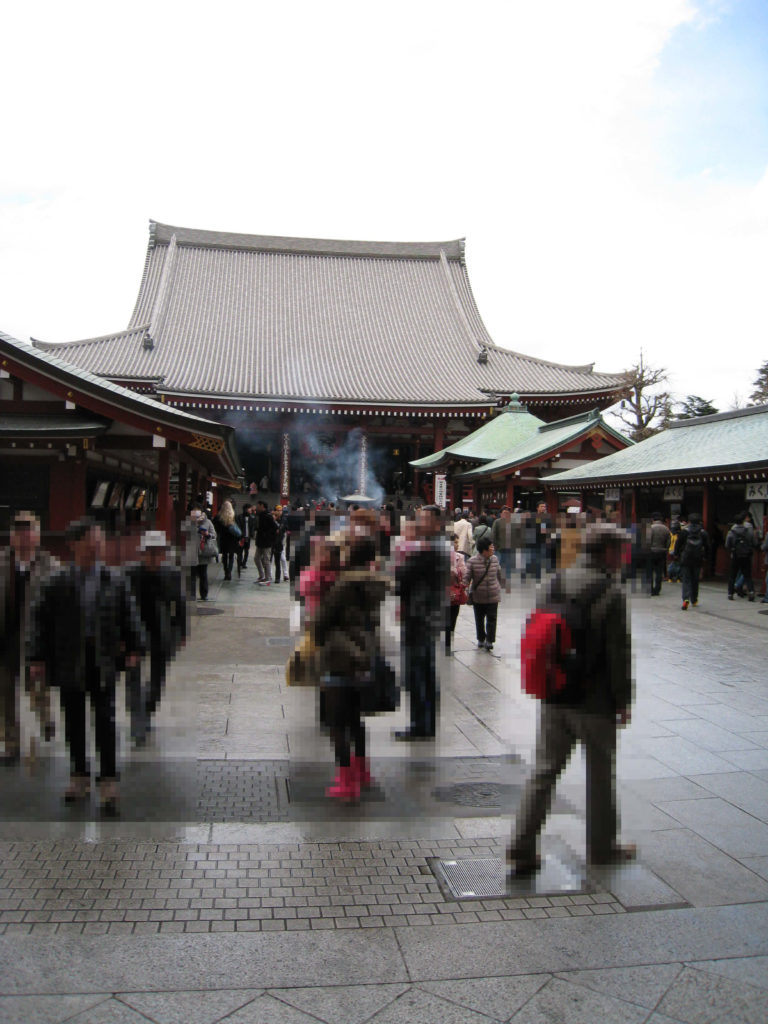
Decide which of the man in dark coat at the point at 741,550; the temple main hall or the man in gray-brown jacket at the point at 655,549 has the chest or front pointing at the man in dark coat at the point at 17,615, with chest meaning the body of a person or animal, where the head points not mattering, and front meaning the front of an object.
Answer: the temple main hall

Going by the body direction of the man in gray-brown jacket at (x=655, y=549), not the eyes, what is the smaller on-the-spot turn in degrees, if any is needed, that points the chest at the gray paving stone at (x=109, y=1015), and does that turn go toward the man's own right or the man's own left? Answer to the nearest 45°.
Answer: approximately 180°

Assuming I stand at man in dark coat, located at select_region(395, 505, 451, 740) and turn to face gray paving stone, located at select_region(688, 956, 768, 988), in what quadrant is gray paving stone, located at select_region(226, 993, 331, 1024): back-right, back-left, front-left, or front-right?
front-right

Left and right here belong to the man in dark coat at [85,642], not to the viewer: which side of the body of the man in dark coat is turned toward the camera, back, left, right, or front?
front

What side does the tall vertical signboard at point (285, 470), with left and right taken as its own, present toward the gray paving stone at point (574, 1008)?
front

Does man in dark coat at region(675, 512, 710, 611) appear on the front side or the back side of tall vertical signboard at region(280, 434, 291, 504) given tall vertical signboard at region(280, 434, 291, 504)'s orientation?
on the front side

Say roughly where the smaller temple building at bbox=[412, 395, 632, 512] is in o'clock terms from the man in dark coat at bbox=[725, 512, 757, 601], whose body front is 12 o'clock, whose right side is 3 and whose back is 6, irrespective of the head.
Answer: The smaller temple building is roughly at 11 o'clock from the man in dark coat.

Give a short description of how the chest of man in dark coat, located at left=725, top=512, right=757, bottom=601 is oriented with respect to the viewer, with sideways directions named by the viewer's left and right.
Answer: facing away from the viewer

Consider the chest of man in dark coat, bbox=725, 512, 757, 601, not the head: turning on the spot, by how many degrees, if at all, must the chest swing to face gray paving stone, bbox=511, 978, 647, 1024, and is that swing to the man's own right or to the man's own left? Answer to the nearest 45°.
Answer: approximately 180°

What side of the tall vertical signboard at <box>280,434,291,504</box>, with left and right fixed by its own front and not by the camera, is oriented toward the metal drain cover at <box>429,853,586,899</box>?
front

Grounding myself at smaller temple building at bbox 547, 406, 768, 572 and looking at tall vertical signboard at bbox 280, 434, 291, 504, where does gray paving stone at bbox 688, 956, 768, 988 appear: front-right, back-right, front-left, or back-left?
back-left

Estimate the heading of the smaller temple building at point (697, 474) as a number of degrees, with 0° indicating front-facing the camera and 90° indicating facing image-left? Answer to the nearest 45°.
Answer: approximately 45°

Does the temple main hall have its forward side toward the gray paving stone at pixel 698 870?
yes

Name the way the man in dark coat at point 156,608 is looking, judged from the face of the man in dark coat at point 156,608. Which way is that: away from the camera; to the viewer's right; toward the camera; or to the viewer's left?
toward the camera

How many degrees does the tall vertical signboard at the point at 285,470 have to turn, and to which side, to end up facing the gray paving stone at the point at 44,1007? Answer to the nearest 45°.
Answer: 0° — it already faces it

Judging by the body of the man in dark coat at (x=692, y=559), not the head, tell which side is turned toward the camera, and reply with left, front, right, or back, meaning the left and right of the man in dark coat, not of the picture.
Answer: back

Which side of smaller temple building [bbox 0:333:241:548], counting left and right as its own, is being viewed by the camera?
right

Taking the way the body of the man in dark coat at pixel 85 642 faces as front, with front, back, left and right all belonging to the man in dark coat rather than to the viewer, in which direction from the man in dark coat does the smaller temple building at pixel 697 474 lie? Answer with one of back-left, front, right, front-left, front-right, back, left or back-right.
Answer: back-left
